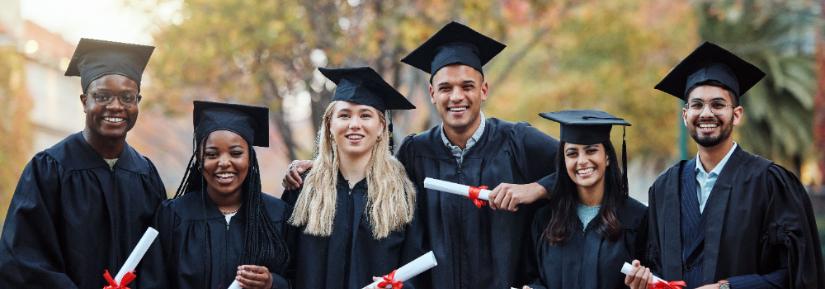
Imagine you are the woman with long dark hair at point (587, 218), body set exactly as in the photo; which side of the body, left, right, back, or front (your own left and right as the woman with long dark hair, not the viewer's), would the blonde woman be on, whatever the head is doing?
right

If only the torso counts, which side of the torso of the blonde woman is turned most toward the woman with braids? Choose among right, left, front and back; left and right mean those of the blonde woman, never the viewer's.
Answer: right

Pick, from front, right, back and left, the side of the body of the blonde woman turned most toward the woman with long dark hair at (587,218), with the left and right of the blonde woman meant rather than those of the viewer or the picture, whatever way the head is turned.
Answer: left

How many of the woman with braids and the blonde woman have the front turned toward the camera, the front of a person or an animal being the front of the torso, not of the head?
2

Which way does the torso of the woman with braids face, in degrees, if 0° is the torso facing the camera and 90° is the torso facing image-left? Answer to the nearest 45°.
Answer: approximately 0°

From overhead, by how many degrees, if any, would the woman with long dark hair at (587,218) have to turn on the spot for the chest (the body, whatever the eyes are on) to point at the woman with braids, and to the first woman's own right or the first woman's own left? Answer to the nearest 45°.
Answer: approximately 90° to the first woman's own right

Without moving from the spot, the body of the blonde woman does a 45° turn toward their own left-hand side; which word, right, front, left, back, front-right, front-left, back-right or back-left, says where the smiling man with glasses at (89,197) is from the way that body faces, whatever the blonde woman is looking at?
back-right

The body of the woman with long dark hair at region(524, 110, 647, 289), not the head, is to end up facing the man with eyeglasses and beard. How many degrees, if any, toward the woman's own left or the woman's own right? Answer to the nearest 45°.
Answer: approximately 90° to the woman's own left

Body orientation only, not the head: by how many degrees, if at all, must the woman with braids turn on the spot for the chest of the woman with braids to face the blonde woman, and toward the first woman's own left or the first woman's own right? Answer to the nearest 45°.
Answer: approximately 90° to the first woman's own left
